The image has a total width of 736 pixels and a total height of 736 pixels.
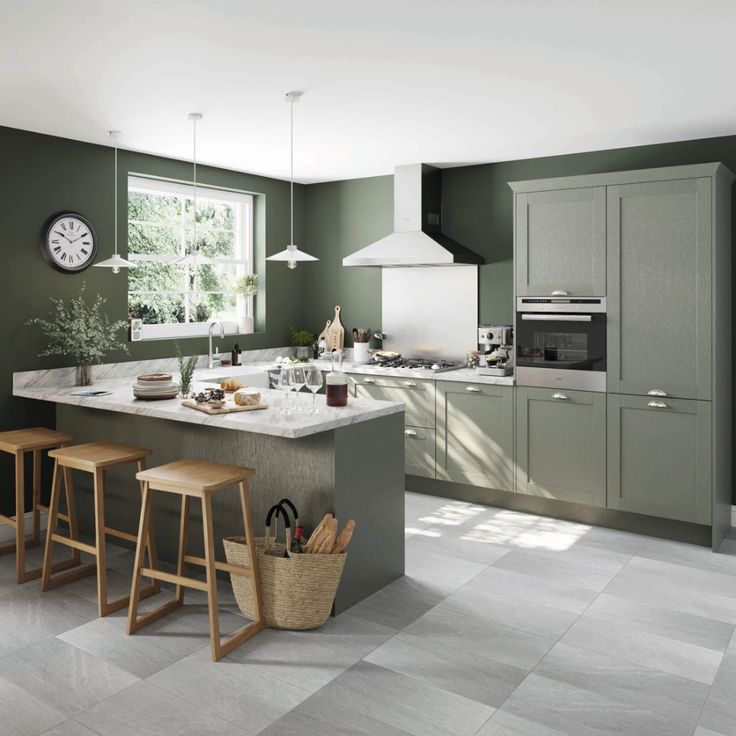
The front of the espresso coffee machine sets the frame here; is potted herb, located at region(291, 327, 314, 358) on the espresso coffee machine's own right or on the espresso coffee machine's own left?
on the espresso coffee machine's own right

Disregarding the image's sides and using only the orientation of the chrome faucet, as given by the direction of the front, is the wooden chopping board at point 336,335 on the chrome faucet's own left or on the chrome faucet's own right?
on the chrome faucet's own left

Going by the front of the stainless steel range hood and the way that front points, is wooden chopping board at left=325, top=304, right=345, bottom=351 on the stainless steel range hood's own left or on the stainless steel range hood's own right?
on the stainless steel range hood's own right

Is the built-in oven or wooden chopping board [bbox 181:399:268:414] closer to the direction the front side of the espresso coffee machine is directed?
the wooden chopping board

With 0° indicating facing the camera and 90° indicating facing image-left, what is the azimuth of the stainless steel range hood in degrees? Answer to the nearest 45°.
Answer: approximately 45°

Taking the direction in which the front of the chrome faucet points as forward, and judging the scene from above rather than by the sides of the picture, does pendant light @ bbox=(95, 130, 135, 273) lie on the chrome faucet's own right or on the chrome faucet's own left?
on the chrome faucet's own right
